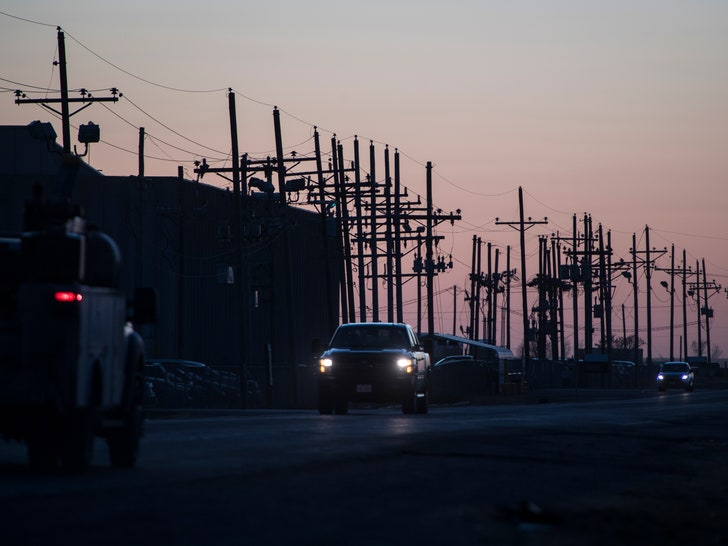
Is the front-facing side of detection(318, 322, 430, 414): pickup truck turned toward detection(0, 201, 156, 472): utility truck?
yes

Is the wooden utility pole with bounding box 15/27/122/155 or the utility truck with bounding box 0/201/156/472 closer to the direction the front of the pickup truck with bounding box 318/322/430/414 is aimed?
the utility truck

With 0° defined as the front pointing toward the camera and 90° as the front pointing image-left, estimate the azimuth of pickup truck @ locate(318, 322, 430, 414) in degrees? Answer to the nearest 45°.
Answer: approximately 0°
